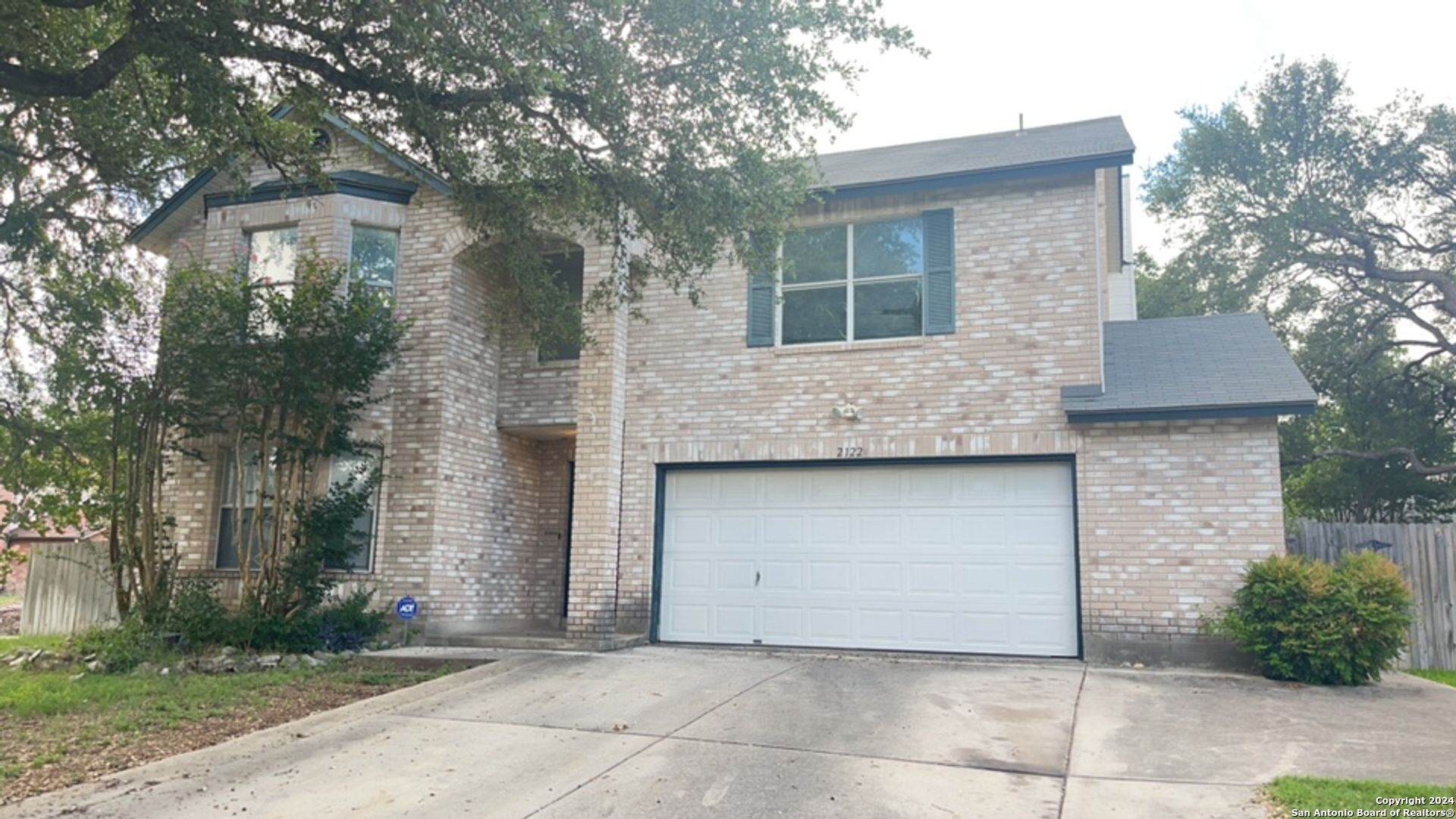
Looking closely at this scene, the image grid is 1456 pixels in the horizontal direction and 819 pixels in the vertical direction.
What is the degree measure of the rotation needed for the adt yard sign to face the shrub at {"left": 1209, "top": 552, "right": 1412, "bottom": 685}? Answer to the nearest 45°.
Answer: approximately 45° to its left

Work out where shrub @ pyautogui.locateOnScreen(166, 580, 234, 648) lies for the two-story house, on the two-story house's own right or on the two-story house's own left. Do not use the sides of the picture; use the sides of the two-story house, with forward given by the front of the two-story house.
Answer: on the two-story house's own right

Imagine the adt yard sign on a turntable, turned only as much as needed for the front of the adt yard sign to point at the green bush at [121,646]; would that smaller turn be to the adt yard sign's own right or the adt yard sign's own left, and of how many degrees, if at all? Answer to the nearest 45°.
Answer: approximately 90° to the adt yard sign's own right

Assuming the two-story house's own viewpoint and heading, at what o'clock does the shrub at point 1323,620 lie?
The shrub is roughly at 10 o'clock from the two-story house.

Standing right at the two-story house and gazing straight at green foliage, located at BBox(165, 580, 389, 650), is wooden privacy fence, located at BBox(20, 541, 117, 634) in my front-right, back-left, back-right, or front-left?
front-right

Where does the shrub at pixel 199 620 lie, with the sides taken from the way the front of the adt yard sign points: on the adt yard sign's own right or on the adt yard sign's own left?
on the adt yard sign's own right

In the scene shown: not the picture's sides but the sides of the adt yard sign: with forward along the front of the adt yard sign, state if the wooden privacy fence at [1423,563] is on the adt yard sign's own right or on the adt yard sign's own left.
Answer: on the adt yard sign's own left

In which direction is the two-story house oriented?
toward the camera

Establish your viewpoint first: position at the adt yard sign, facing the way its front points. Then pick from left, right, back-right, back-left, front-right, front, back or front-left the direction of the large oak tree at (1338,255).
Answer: left

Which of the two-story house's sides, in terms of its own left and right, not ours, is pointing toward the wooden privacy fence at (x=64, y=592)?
right

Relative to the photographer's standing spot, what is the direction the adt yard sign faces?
facing the viewer

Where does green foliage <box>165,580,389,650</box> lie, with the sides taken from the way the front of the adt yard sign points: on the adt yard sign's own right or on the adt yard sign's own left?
on the adt yard sign's own right

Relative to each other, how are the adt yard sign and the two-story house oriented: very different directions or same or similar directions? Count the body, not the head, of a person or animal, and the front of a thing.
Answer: same or similar directions

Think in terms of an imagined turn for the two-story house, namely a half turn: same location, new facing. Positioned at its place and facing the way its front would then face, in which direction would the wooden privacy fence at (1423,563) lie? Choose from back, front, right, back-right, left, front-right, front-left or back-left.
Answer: right

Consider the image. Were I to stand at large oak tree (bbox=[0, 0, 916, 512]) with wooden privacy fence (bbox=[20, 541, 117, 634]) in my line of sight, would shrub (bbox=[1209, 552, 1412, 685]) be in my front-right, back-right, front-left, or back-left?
back-right
